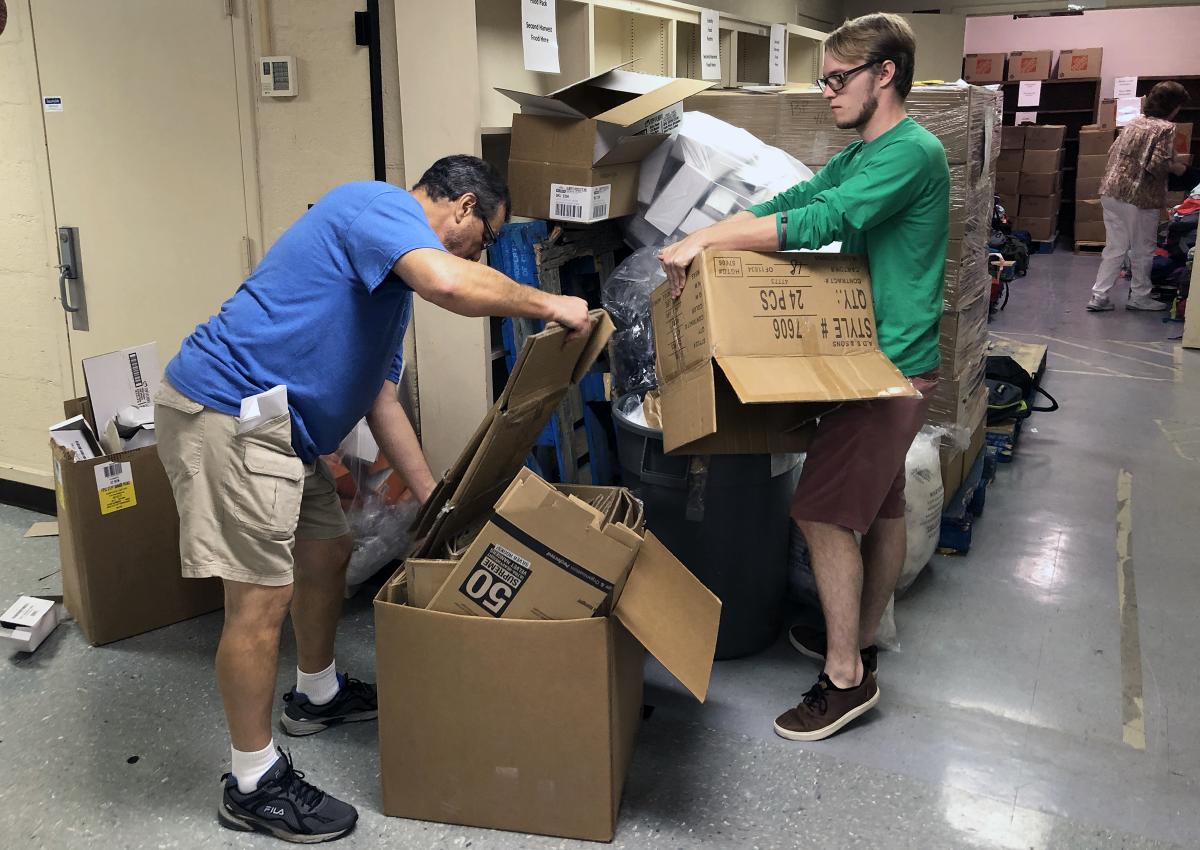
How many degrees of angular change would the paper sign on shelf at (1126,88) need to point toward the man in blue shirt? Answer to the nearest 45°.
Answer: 0° — it already faces them

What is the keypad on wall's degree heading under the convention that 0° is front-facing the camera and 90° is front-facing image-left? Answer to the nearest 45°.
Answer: approximately 0°

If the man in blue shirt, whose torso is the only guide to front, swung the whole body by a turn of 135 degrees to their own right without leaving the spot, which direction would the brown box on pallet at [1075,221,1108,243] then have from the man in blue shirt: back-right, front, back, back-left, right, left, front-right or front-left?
back

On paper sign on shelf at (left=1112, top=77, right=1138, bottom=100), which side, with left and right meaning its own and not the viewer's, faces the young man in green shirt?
front

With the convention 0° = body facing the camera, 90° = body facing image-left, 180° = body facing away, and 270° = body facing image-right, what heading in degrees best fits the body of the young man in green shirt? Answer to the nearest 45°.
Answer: approximately 90°

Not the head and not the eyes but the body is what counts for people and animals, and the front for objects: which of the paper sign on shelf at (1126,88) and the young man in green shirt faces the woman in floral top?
the paper sign on shelf

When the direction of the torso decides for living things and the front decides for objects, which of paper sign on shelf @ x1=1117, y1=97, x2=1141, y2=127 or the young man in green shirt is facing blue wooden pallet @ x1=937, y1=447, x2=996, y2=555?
the paper sign on shelf

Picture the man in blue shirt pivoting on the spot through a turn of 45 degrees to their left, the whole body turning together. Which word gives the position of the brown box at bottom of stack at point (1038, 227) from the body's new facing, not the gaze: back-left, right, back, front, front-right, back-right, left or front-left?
front

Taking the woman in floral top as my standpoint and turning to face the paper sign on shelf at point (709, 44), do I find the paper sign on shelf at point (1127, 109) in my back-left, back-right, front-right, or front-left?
back-right

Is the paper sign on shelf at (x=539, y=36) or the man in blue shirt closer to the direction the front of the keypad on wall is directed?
the man in blue shirt

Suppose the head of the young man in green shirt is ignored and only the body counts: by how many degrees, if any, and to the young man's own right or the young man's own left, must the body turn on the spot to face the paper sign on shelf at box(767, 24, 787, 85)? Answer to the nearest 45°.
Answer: approximately 90° to the young man's own right

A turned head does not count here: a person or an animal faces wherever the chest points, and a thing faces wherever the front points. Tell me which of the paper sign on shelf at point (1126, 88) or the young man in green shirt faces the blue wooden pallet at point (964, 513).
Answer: the paper sign on shelf

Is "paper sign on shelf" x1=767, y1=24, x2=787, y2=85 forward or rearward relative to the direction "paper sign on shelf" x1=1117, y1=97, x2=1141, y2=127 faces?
forward

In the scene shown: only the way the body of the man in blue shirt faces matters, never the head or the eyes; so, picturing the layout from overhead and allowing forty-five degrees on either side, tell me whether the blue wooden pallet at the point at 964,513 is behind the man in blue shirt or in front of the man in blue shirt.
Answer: in front

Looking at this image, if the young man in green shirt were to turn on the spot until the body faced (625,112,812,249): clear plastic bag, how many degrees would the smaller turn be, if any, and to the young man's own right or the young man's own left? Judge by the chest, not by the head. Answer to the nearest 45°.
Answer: approximately 45° to the young man's own right

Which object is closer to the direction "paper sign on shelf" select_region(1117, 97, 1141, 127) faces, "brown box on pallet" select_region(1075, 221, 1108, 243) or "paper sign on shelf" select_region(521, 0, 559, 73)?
the paper sign on shelf

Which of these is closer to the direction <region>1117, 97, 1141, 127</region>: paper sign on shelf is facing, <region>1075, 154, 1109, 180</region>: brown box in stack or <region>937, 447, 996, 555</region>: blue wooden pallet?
the blue wooden pallet

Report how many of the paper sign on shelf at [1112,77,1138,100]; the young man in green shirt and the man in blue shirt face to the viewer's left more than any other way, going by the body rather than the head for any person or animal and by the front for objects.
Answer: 1
